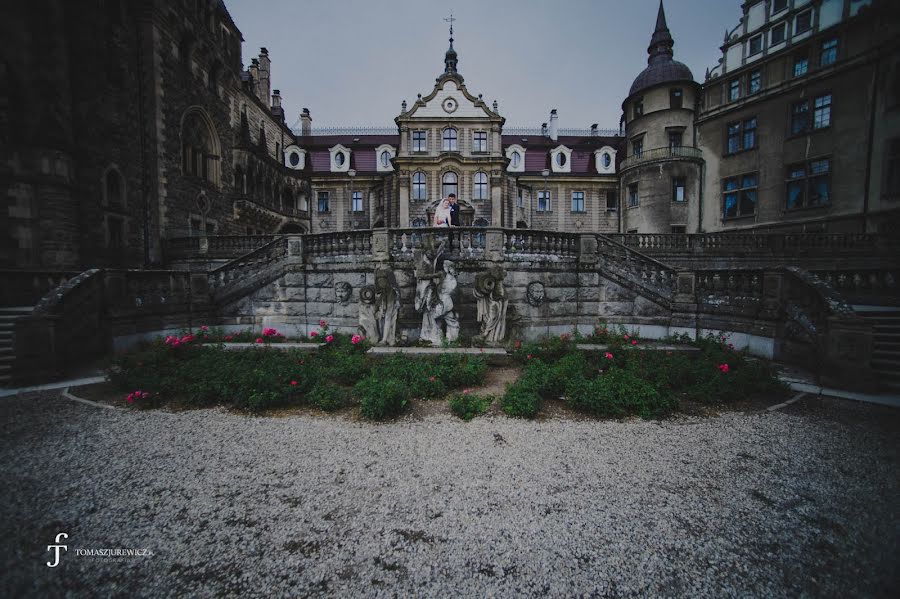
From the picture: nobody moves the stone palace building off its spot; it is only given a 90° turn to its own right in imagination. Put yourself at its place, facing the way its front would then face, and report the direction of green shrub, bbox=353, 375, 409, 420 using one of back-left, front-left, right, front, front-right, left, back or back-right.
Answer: left

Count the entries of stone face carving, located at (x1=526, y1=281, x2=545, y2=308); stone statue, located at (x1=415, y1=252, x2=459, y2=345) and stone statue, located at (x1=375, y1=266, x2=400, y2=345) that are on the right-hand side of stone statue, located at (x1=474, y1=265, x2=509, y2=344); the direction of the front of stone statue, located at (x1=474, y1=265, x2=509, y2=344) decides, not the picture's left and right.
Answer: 2

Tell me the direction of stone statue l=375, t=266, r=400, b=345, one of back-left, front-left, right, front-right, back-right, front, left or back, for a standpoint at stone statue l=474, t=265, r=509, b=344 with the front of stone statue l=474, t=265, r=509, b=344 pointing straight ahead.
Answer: right

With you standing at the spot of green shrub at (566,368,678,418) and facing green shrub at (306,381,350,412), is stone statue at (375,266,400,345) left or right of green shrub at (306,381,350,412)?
right

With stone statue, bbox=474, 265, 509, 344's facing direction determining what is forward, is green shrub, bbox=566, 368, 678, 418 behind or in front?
in front

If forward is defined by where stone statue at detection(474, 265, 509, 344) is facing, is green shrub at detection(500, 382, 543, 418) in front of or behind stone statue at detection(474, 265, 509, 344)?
in front

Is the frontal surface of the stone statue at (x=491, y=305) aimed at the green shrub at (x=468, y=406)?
yes

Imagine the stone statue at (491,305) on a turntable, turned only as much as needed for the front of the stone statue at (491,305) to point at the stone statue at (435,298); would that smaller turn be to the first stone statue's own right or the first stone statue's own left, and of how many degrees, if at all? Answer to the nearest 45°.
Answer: approximately 90° to the first stone statue's own right

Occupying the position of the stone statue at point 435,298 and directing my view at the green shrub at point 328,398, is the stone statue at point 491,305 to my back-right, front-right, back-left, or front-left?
back-left

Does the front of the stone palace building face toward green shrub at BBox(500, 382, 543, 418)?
yes

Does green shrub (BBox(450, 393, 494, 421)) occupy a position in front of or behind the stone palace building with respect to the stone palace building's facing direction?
in front

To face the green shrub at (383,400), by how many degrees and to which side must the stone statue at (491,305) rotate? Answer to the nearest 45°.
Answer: approximately 45° to its right

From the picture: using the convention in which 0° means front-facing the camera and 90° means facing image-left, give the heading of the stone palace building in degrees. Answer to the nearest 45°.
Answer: approximately 0°
